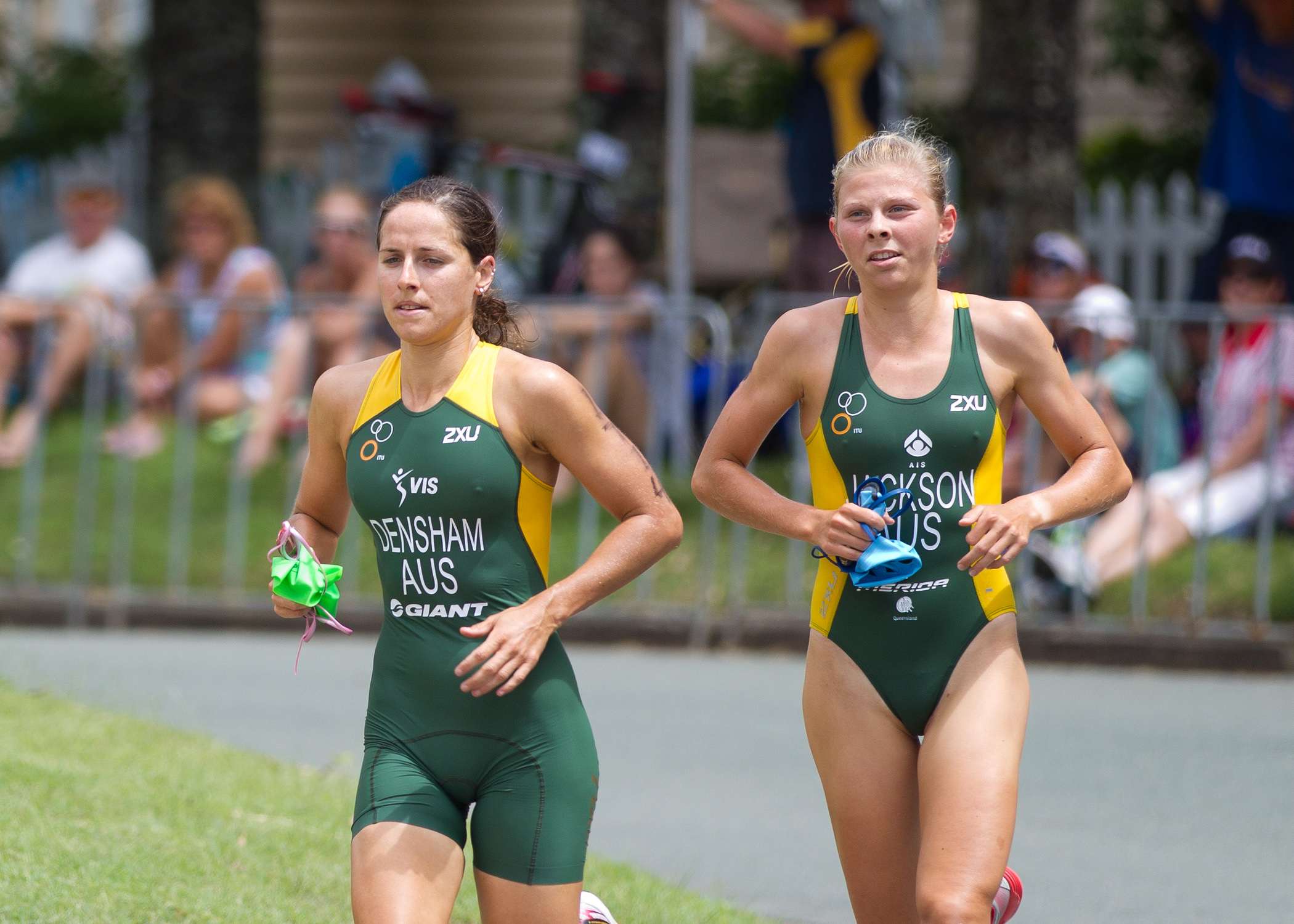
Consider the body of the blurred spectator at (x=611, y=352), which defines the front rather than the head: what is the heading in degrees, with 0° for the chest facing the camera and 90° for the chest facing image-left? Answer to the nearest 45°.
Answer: approximately 45°

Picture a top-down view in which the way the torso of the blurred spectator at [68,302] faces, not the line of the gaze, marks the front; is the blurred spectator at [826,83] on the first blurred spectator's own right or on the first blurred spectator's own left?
on the first blurred spectator's own left

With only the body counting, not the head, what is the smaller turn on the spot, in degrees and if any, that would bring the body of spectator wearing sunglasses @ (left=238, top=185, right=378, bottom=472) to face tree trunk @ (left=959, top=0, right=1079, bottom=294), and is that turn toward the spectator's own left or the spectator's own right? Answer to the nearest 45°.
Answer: approximately 135° to the spectator's own left

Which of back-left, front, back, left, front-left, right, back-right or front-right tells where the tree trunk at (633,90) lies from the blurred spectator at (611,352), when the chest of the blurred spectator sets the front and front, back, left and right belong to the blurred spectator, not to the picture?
back-right

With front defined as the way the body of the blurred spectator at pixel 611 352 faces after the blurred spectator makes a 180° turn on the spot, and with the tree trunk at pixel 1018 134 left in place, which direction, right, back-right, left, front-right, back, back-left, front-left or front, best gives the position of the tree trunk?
front

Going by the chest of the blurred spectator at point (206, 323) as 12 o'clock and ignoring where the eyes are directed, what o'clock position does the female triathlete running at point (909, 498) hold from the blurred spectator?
The female triathlete running is roughly at 10 o'clock from the blurred spectator.

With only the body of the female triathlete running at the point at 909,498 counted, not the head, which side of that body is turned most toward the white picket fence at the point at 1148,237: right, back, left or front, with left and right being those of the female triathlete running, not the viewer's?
back

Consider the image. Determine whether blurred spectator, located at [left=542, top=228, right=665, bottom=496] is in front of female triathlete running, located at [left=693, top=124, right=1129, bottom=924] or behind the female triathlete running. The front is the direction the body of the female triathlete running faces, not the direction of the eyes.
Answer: behind

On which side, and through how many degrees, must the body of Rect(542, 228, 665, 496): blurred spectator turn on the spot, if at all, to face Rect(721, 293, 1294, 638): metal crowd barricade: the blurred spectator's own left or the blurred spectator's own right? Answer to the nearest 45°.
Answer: approximately 90° to the blurred spectator's own left

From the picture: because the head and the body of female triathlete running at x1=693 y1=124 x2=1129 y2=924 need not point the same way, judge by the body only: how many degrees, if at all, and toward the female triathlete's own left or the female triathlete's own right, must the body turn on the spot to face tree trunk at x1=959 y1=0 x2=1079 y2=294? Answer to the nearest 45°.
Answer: approximately 180°

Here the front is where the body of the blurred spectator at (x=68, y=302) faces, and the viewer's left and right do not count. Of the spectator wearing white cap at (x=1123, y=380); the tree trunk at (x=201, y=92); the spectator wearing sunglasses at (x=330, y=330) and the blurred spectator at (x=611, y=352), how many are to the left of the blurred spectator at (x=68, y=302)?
3

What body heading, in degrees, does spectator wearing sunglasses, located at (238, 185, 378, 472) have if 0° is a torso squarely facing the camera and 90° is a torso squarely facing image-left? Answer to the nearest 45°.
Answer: approximately 45°

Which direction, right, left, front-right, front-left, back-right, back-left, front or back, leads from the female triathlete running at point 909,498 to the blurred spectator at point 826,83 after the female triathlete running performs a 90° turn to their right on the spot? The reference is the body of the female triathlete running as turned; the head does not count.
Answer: right

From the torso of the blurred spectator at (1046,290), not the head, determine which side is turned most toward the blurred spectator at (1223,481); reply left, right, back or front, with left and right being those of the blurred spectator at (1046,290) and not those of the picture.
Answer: left
